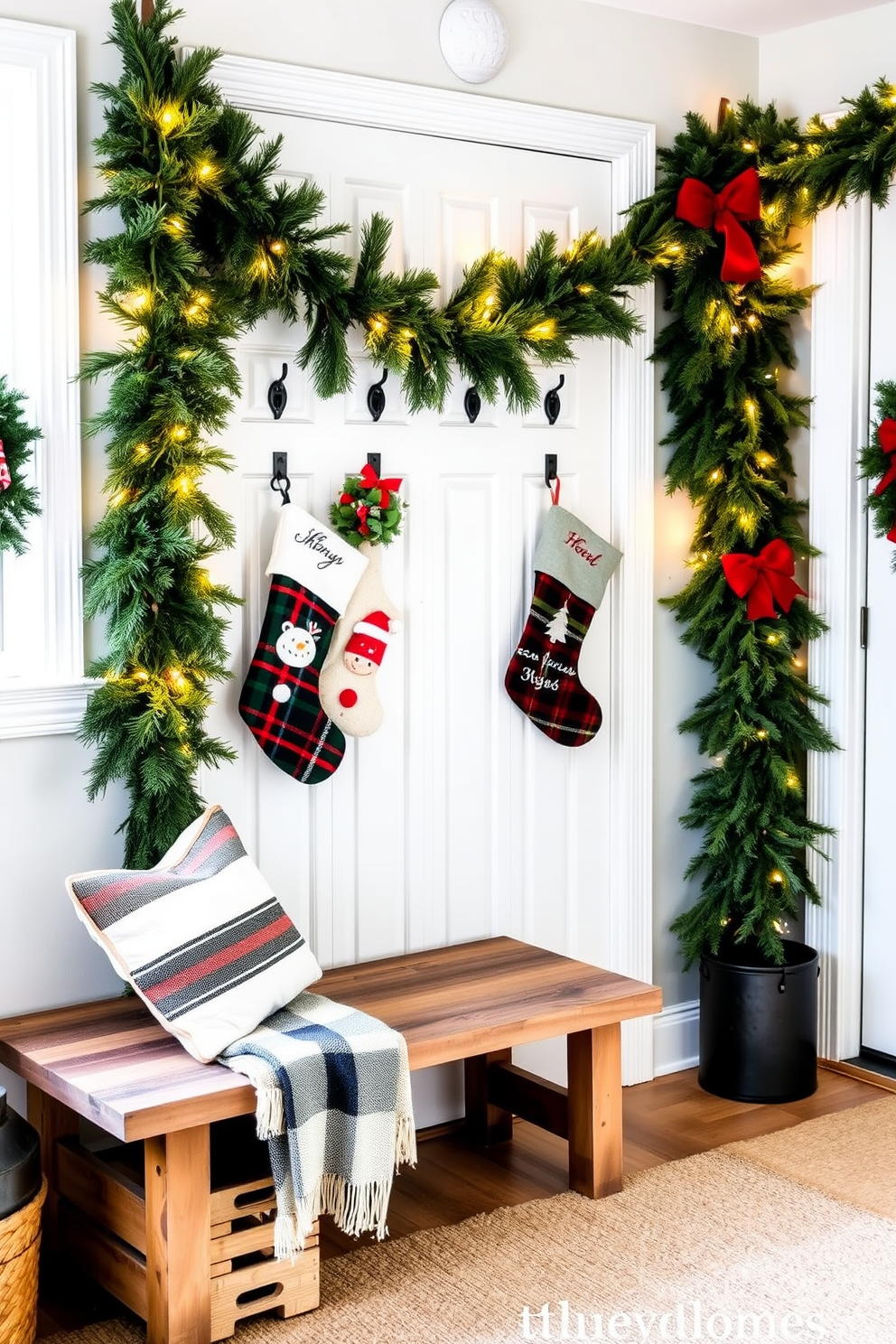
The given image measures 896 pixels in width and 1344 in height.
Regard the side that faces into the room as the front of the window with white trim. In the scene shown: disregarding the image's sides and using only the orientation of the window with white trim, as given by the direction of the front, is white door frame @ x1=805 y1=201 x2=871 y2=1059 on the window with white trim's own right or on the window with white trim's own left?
on the window with white trim's own left

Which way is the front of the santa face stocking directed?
toward the camera

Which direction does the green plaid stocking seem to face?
toward the camera

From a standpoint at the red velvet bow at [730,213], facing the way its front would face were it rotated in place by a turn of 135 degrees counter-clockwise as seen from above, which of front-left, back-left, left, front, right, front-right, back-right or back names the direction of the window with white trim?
back

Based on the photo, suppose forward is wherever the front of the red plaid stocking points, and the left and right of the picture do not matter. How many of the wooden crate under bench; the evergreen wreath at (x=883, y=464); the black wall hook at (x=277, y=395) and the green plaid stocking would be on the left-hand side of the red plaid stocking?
1

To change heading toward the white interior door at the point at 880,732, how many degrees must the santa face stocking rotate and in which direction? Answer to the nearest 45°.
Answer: approximately 90° to its left

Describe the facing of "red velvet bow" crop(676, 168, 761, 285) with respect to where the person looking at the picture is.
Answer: facing the viewer

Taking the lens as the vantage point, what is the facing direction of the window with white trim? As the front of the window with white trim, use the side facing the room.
facing the viewer and to the right of the viewer

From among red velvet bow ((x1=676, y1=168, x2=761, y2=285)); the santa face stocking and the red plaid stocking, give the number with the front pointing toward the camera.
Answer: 3

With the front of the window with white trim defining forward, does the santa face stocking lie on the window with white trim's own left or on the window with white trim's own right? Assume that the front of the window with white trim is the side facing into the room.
on the window with white trim's own left
